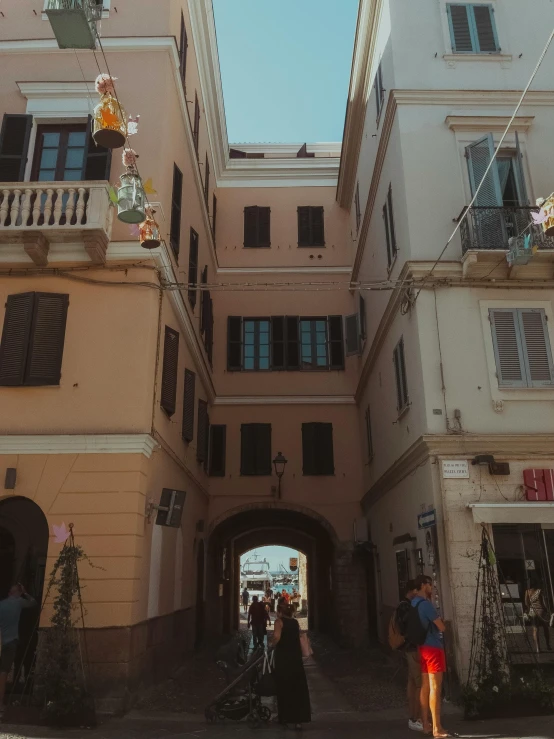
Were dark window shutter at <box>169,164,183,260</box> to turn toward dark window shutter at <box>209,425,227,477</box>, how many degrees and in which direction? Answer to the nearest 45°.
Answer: approximately 90° to its left

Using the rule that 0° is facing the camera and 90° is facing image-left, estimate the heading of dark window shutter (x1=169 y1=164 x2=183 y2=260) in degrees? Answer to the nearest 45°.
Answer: approximately 270°

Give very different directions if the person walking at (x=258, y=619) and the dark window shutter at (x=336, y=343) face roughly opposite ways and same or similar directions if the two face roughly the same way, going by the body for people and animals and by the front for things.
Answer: very different directions

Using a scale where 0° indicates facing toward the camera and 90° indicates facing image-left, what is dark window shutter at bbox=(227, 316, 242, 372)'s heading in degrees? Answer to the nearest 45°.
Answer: approximately 0°

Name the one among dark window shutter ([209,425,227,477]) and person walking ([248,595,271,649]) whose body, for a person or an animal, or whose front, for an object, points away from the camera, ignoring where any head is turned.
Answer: the person walking
